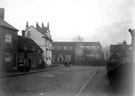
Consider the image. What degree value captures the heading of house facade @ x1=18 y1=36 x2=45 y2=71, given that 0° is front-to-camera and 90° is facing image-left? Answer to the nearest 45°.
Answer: approximately 315°

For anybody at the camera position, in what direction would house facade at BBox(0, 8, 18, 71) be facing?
facing the viewer and to the right of the viewer

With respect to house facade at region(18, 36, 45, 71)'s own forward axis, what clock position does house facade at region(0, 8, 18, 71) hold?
house facade at region(0, 8, 18, 71) is roughly at 2 o'clock from house facade at region(18, 36, 45, 71).

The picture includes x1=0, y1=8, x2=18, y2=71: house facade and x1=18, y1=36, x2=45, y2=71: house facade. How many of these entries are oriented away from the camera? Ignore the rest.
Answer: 0

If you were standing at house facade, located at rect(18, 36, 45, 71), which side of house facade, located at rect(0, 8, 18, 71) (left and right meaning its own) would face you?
left
